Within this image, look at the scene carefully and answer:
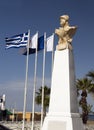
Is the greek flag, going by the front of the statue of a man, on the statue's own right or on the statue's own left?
on the statue's own right

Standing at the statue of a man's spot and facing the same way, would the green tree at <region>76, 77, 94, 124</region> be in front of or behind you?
behind

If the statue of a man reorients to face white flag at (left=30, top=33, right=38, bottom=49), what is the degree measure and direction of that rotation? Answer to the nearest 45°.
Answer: approximately 90° to its right

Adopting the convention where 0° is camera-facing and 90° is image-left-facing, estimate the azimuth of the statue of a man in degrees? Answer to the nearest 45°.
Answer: approximately 45°

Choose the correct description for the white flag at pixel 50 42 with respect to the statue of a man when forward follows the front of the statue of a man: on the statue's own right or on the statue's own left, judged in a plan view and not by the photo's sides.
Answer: on the statue's own right

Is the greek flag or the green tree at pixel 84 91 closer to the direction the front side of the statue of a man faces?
the greek flag
